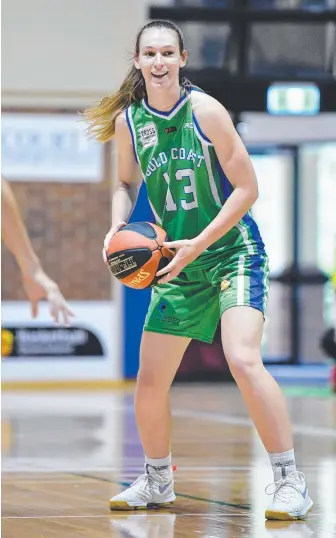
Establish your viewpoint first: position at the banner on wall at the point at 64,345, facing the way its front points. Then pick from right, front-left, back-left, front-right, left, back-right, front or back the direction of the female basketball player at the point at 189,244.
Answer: front

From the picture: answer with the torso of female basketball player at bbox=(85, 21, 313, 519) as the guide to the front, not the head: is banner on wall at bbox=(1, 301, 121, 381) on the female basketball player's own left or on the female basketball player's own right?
on the female basketball player's own right

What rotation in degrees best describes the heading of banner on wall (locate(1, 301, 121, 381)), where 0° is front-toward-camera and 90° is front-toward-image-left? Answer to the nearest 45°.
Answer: approximately 0°

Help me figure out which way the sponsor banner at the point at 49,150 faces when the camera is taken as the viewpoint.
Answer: facing the viewer

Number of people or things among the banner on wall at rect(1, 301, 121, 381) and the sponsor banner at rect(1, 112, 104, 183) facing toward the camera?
2

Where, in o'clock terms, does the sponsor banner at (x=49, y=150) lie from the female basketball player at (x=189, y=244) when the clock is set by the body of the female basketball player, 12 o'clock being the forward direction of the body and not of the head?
The sponsor banner is roughly at 4 o'clock from the female basketball player.

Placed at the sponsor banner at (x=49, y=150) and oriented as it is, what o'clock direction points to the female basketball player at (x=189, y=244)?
The female basketball player is roughly at 12 o'clock from the sponsor banner.

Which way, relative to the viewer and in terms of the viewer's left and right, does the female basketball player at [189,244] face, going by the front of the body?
facing the viewer and to the left of the viewer
